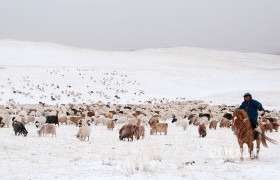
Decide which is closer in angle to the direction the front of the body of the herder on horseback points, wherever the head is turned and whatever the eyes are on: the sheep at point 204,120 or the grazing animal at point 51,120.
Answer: the grazing animal

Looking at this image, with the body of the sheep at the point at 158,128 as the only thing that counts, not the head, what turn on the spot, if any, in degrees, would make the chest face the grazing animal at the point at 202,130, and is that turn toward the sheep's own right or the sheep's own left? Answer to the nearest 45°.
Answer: approximately 135° to the sheep's own left

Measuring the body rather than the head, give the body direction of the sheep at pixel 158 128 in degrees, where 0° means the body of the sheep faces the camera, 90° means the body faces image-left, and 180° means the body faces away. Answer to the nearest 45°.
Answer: approximately 90°

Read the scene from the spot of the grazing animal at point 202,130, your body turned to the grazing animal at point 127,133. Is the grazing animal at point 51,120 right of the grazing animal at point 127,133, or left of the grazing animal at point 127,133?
right

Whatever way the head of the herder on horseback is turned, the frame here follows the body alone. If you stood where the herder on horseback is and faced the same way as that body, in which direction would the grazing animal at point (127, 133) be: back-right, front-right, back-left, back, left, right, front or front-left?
right

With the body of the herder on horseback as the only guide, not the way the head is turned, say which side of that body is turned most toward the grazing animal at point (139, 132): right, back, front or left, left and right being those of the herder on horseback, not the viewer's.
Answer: right

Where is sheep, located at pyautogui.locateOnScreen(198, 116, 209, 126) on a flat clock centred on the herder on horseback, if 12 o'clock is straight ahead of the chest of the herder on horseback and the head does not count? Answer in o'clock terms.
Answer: The sheep is roughly at 4 o'clock from the herder on horseback.

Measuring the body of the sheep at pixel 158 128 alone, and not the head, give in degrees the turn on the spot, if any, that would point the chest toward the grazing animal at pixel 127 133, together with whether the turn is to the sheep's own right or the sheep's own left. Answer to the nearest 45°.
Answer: approximately 45° to the sheep's own left

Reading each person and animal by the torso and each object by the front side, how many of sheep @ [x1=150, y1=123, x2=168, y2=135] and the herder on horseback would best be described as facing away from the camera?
0

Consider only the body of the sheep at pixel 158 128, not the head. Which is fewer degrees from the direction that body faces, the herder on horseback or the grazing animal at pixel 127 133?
the grazing animal

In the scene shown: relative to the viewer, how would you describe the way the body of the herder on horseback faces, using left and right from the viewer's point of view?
facing the viewer and to the left of the viewer

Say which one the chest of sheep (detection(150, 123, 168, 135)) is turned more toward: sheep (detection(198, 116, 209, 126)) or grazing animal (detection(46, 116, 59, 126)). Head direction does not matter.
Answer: the grazing animal

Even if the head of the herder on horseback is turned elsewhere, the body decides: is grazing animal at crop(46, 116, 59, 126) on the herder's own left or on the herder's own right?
on the herder's own right

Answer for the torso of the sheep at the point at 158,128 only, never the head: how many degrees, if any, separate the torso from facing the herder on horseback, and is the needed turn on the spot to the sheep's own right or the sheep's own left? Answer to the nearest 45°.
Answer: approximately 90° to the sheep's own left

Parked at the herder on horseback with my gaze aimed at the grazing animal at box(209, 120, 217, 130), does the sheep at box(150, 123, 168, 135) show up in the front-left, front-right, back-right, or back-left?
front-left
